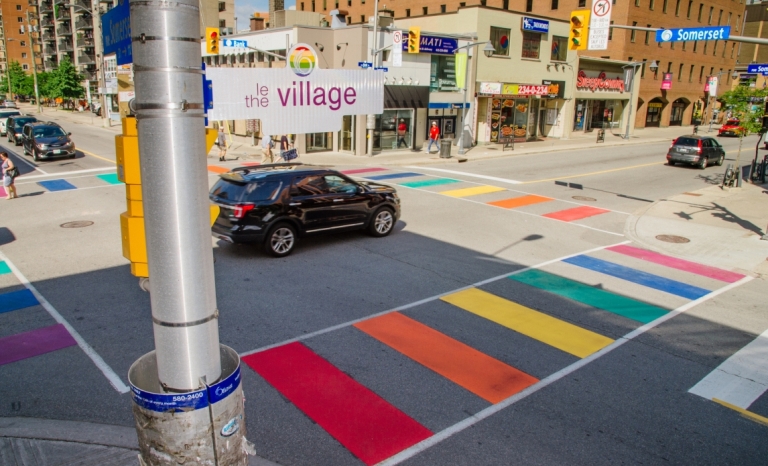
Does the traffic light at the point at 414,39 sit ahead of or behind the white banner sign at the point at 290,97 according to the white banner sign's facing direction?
behind

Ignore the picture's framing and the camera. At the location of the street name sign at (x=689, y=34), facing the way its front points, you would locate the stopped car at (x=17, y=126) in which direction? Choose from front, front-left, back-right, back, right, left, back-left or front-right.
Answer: right

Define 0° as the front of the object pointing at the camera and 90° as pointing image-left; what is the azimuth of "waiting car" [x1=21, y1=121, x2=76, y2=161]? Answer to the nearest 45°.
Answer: approximately 315°

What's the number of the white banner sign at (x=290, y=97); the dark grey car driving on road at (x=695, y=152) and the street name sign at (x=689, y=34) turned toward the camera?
2

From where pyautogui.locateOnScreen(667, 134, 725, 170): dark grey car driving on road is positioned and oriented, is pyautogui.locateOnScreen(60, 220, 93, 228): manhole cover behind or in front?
behind

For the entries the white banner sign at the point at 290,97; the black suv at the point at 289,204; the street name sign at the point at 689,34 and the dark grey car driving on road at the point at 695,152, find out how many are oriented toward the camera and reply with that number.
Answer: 2

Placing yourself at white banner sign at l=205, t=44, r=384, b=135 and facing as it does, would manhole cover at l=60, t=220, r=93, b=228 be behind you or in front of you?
behind

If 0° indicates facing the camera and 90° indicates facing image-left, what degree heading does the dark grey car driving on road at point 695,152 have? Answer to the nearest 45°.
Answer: approximately 225°

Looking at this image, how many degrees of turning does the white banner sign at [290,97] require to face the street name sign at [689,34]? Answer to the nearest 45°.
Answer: approximately 135° to its left

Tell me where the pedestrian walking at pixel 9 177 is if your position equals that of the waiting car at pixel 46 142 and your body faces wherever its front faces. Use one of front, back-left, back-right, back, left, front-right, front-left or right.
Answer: front-right

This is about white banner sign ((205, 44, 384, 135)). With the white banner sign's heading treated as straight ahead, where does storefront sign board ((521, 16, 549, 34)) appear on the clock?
The storefront sign board is roughly at 7 o'clock from the white banner sign.
